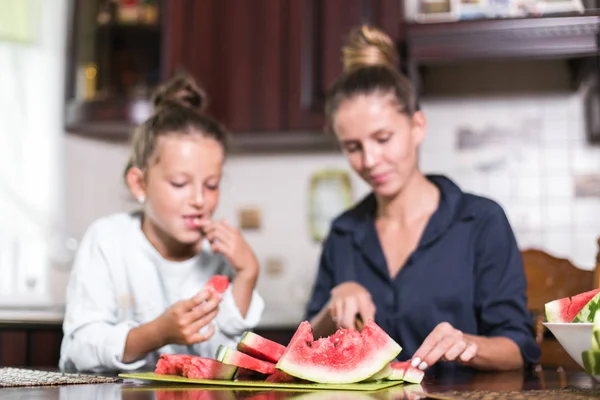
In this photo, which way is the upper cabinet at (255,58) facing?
toward the camera

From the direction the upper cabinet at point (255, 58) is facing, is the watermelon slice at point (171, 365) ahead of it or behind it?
ahead

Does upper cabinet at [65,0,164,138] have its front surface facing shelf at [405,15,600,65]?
no

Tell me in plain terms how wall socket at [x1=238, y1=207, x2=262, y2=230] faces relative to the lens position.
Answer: facing the viewer

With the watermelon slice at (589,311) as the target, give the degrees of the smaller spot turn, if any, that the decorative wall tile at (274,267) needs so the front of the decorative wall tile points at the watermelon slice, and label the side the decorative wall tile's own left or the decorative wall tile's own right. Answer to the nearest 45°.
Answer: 0° — it already faces it

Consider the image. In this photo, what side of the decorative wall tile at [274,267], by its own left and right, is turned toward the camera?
front

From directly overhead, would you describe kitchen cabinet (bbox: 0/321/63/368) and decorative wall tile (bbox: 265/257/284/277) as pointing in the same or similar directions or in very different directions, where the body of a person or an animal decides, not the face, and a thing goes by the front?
same or similar directions

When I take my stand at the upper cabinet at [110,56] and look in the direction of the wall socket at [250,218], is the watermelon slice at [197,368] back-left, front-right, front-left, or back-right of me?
front-right

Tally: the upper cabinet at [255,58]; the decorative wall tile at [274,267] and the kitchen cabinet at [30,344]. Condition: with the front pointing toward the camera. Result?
3

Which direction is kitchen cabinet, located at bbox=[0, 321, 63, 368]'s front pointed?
toward the camera

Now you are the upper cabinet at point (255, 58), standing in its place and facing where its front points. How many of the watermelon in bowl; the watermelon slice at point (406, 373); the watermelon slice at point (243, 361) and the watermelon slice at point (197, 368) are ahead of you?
4

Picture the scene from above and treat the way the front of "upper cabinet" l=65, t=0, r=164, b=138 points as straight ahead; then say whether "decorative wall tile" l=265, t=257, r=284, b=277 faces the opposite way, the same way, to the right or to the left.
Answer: the same way

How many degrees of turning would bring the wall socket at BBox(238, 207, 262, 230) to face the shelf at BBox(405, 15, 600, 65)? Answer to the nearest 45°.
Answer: approximately 45° to its left

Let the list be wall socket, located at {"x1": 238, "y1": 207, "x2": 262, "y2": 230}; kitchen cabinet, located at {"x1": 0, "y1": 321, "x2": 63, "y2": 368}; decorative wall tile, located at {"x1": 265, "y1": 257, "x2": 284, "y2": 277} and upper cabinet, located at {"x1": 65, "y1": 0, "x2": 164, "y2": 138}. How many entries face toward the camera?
4

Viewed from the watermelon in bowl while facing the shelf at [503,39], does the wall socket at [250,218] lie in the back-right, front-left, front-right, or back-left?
front-left

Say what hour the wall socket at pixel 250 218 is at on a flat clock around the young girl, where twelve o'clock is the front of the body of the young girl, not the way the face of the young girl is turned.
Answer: The wall socket is roughly at 8 o'clock from the young girl.

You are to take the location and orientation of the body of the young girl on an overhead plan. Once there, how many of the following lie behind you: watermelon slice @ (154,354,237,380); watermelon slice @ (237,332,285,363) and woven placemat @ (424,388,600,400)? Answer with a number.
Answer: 0

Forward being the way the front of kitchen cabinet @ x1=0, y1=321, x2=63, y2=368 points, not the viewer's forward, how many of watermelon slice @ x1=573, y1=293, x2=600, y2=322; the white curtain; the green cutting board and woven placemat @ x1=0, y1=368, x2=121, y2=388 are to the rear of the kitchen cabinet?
1
